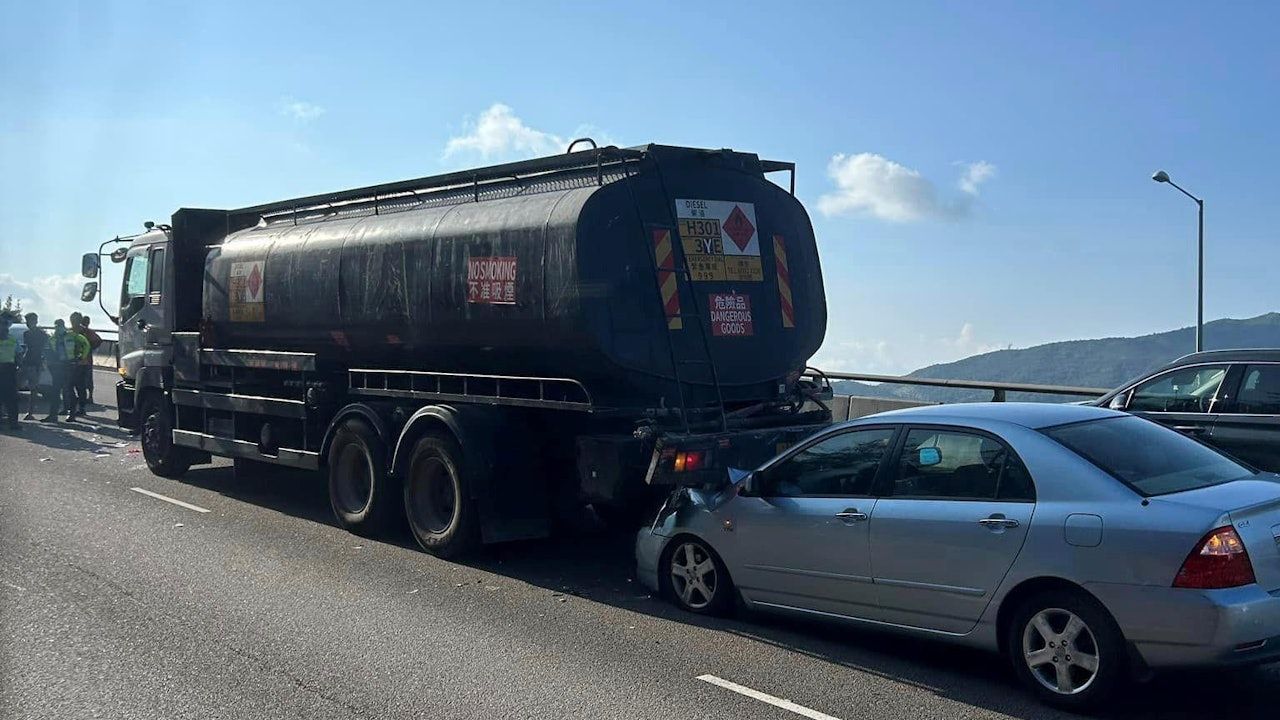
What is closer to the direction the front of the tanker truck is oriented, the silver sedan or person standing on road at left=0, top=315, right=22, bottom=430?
the person standing on road

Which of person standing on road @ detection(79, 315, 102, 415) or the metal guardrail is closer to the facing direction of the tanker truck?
the person standing on road

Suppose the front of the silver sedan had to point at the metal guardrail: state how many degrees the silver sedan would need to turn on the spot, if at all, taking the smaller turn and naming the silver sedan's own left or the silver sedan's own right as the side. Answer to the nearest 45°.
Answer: approximately 45° to the silver sedan's own right

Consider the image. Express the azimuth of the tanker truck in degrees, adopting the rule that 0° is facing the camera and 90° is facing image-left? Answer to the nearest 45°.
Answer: approximately 135°

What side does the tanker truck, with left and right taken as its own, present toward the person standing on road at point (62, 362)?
front

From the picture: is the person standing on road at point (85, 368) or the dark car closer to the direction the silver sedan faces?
the person standing on road

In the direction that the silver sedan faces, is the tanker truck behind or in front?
in front

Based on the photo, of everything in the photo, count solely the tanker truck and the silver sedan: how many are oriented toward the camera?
0

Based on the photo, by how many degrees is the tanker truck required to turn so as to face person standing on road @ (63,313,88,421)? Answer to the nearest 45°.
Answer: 0° — it already faces them

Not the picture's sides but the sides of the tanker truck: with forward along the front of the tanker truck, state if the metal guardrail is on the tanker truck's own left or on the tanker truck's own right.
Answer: on the tanker truck's own right

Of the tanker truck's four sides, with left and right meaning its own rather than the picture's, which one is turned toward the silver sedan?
back

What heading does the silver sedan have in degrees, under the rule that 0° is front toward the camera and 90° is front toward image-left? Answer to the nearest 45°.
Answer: approximately 135°

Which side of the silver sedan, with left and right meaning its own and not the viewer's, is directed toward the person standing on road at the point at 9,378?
front

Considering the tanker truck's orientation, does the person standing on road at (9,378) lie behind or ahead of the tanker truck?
ahead
